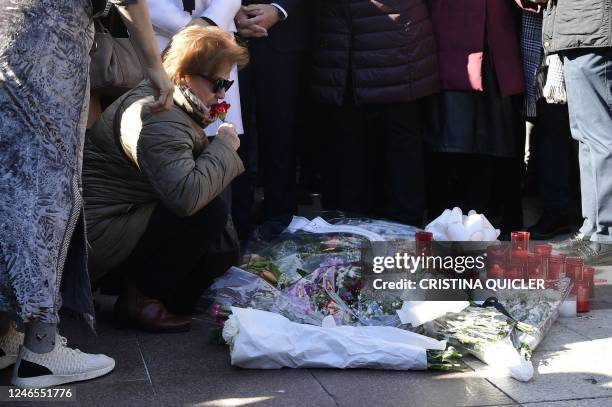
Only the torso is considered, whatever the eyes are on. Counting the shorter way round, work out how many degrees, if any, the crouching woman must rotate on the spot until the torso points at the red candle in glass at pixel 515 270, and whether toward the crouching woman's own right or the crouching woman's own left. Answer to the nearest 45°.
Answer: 0° — they already face it

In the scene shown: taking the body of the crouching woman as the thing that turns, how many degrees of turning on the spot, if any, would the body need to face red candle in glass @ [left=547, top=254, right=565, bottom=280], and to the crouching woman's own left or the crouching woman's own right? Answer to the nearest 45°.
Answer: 0° — they already face it

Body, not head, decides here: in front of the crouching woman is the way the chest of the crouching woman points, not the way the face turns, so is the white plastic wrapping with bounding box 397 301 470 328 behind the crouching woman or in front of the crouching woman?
in front

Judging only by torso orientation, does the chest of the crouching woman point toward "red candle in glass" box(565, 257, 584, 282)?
yes

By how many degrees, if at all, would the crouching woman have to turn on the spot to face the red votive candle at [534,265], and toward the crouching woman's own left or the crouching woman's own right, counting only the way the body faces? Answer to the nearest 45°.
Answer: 0° — they already face it

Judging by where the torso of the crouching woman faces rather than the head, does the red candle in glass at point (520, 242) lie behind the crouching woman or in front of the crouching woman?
in front

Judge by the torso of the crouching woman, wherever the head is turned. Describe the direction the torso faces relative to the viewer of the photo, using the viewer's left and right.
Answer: facing to the right of the viewer

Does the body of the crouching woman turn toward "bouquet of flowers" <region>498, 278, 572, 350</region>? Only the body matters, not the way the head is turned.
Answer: yes

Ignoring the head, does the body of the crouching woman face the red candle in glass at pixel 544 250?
yes

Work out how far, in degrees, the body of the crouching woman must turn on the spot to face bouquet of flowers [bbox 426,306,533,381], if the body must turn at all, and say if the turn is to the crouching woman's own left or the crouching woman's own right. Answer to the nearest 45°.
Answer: approximately 45° to the crouching woman's own right

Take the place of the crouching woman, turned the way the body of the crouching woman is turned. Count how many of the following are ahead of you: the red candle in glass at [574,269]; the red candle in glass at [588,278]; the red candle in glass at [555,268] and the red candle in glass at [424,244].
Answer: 4
